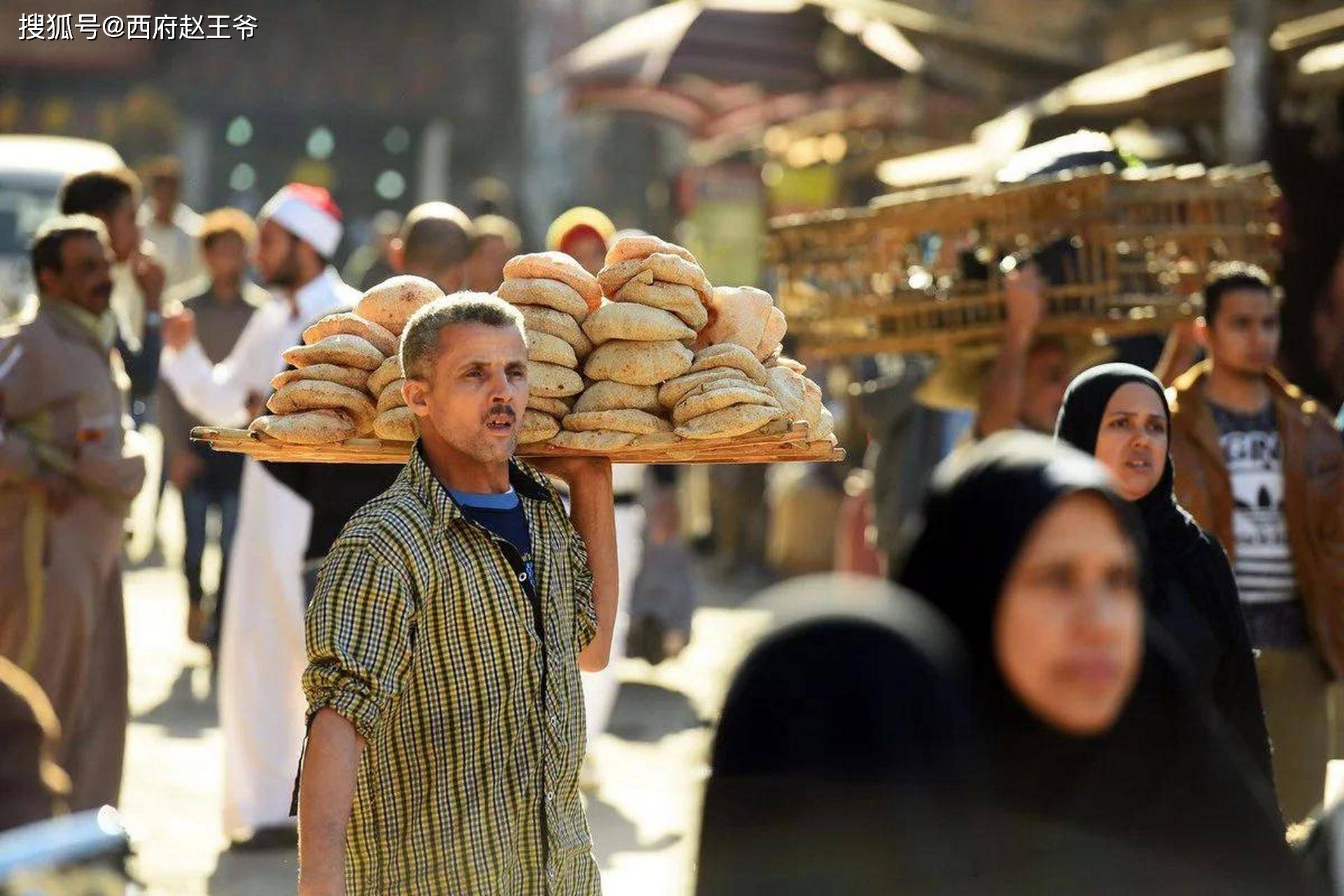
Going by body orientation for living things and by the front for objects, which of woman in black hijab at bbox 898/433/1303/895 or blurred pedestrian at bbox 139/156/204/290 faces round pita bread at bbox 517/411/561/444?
the blurred pedestrian

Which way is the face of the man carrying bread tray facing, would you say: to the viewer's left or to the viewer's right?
to the viewer's right

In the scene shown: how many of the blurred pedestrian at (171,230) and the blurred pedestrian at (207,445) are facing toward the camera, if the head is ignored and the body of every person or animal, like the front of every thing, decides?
2

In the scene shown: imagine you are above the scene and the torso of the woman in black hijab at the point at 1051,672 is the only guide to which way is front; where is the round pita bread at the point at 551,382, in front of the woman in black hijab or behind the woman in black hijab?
behind

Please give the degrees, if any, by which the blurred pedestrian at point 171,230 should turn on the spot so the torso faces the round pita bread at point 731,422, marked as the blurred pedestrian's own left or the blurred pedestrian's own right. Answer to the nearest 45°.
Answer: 0° — they already face it

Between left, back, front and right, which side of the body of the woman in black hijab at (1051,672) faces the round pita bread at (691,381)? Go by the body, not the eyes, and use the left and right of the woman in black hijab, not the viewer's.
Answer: back

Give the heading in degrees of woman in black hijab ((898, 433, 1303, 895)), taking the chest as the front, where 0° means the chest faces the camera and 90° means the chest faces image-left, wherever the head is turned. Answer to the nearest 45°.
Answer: approximately 315°

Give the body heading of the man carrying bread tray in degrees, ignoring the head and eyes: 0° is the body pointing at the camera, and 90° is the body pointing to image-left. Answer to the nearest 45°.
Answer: approximately 315°

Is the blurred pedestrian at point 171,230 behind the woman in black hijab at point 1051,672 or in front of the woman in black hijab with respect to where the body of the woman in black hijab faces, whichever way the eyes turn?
behind

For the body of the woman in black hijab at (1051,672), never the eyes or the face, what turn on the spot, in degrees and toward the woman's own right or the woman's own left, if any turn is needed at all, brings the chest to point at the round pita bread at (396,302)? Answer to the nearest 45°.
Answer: approximately 180°
